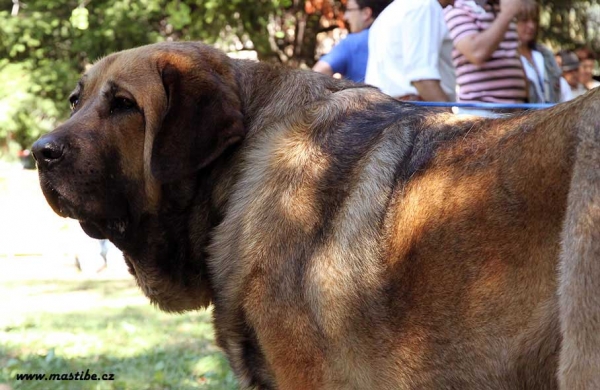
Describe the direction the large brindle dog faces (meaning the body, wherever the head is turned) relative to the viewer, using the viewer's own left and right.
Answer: facing to the left of the viewer

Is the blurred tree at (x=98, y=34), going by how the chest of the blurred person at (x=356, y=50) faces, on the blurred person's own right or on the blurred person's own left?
on the blurred person's own right

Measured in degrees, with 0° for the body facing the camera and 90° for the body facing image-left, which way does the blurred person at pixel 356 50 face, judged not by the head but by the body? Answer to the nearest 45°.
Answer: approximately 90°

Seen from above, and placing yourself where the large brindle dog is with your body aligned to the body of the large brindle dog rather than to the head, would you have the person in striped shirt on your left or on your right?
on your right

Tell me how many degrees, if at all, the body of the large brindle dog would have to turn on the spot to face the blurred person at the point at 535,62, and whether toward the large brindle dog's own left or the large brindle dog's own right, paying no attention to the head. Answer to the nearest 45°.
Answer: approximately 135° to the large brindle dog's own right

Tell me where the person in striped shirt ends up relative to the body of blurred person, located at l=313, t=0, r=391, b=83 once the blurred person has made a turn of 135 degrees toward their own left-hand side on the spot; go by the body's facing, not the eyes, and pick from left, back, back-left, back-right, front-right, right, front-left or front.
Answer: front
